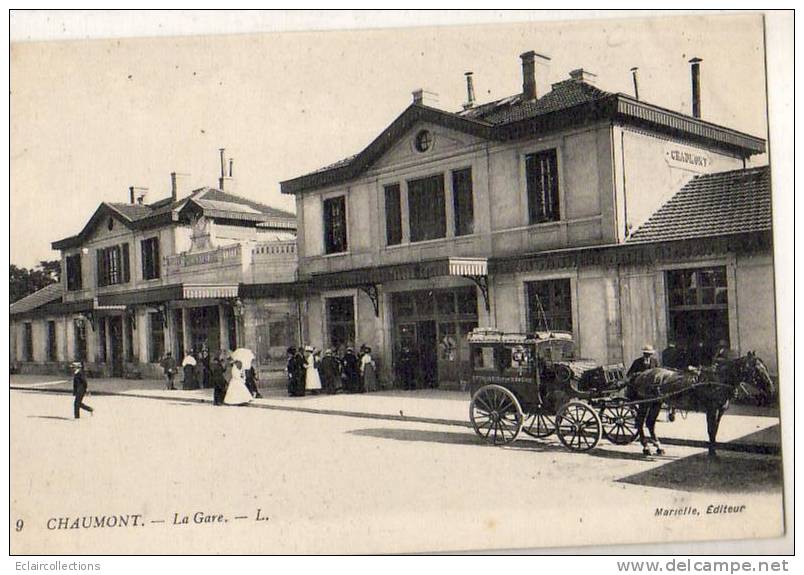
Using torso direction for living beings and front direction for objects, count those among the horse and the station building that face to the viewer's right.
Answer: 1

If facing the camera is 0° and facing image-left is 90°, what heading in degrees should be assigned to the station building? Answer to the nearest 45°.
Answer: approximately 45°

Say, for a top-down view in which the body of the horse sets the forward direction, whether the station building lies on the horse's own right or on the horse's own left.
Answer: on the horse's own left

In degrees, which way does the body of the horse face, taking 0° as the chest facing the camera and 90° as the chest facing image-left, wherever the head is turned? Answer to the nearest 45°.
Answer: approximately 270°

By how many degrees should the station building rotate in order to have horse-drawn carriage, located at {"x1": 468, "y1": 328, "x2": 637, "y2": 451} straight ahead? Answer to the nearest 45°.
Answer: approximately 45° to its left

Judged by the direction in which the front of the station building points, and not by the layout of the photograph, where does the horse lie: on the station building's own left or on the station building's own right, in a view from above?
on the station building's own left

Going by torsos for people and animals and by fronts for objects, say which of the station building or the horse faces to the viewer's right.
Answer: the horse
